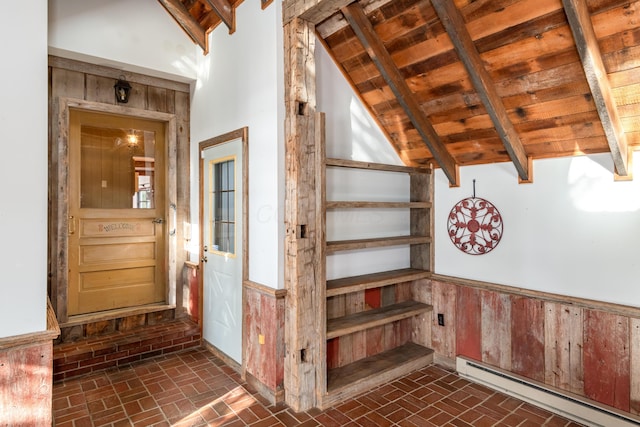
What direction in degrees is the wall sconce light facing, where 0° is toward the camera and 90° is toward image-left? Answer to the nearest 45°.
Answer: approximately 0°

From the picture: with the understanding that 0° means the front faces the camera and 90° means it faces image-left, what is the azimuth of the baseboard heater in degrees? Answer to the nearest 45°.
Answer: approximately 45°

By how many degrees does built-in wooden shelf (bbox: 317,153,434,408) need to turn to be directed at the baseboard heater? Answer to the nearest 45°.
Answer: approximately 45° to its left

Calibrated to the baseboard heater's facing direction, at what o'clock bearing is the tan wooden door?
The tan wooden door is roughly at 1 o'clock from the baseboard heater.

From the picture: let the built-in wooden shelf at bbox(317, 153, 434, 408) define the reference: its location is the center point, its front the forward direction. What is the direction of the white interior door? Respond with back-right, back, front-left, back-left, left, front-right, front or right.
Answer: back-right

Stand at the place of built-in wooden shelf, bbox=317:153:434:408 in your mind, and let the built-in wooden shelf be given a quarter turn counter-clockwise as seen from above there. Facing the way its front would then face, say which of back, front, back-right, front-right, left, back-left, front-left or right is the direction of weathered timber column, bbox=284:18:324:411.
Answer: back
